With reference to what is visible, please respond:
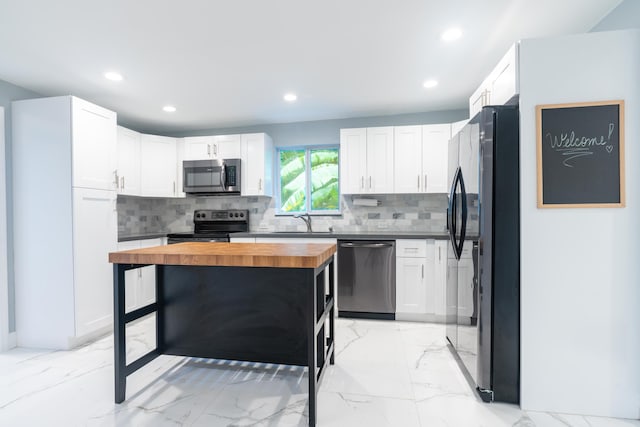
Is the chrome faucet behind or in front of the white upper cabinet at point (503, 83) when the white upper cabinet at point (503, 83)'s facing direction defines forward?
in front

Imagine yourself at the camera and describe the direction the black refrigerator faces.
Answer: facing to the left of the viewer

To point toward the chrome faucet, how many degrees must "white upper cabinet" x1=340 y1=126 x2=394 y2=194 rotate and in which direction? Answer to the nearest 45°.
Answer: approximately 90° to its right

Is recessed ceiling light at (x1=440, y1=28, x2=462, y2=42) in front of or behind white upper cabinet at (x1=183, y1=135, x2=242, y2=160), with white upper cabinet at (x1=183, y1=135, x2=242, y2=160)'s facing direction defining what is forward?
in front

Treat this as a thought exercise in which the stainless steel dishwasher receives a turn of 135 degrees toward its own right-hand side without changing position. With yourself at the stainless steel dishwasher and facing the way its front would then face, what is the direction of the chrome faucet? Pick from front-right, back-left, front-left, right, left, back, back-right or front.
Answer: front
